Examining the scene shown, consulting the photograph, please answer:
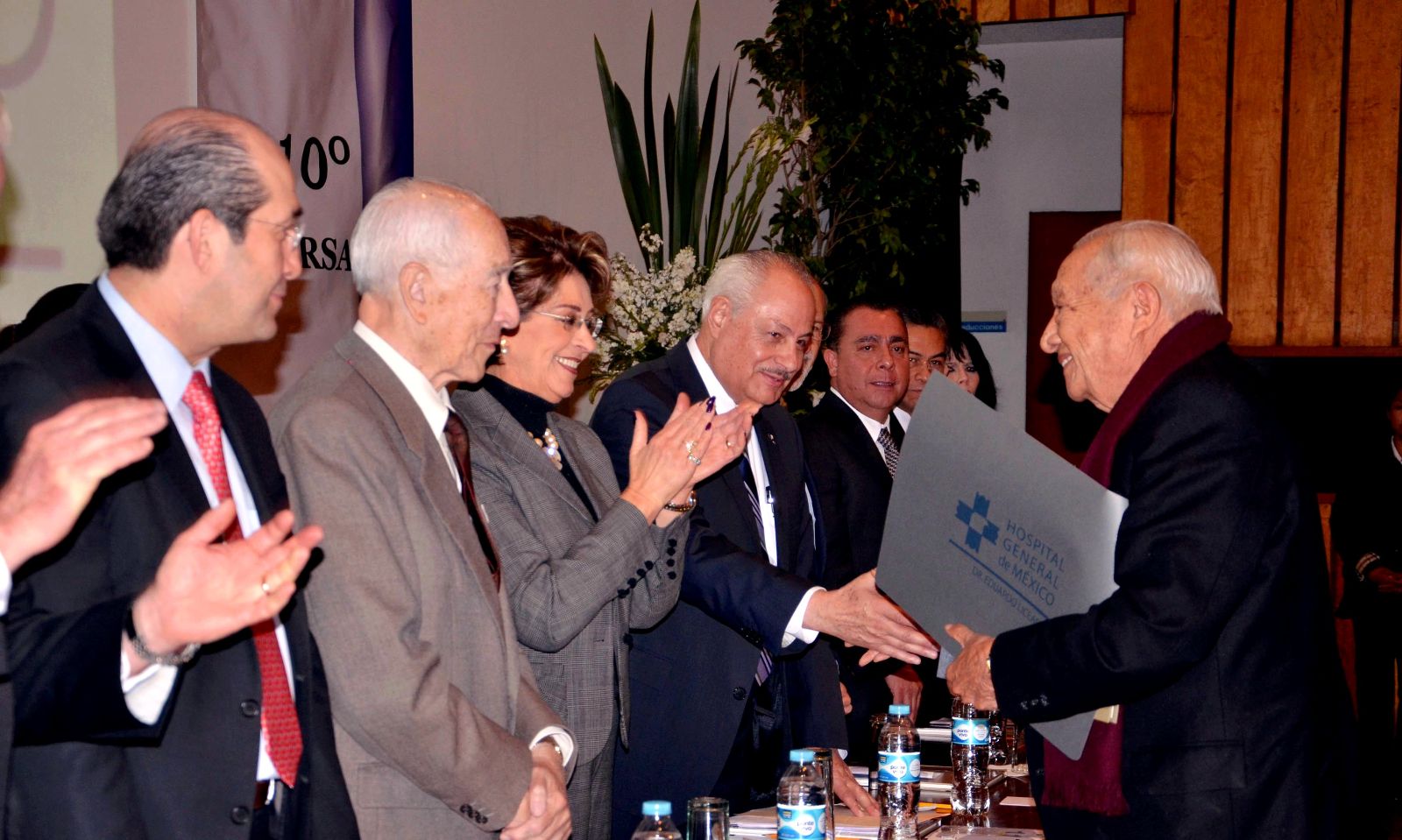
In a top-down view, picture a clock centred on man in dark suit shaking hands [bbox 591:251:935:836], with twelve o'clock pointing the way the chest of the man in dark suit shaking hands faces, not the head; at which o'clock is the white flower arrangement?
The white flower arrangement is roughly at 7 o'clock from the man in dark suit shaking hands.

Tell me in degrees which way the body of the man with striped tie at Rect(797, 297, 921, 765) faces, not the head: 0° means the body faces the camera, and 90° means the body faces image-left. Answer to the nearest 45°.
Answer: approximately 315°

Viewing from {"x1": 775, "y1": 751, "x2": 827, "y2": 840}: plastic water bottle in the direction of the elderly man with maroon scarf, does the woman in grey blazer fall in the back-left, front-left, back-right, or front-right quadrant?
back-left

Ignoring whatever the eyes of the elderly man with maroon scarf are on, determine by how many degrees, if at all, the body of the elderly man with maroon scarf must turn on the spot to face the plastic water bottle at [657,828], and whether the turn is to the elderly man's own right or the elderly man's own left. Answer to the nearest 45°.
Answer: approximately 45° to the elderly man's own left

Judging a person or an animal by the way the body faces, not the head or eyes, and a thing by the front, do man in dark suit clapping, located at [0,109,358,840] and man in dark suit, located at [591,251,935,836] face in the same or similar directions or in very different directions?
same or similar directions

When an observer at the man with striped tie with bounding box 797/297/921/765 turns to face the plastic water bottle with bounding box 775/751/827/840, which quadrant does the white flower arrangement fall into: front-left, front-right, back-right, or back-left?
back-right

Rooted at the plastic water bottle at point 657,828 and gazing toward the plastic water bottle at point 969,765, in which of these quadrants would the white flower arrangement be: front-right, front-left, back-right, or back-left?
front-left

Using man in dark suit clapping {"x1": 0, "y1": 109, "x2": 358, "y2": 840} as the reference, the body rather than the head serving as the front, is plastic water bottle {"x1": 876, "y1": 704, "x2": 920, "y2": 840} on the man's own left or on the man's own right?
on the man's own left

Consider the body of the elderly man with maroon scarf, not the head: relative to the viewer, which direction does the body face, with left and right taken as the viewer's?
facing to the left of the viewer

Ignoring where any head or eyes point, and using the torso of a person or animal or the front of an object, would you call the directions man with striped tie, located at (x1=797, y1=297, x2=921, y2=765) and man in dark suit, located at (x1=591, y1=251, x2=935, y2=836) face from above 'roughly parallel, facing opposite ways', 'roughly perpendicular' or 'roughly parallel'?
roughly parallel

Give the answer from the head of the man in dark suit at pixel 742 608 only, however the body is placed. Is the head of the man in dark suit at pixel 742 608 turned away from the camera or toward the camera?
toward the camera

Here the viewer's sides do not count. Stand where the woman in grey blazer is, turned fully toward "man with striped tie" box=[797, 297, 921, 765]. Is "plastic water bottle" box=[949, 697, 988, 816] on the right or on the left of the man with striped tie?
right
